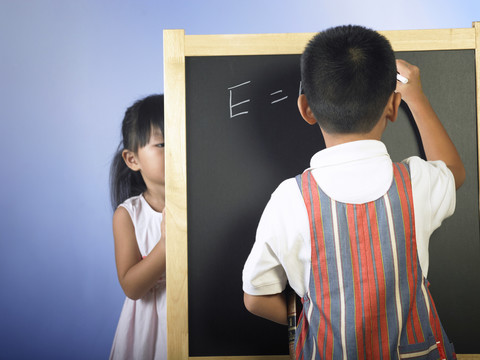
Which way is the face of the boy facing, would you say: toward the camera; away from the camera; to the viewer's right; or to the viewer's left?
away from the camera

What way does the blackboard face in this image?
toward the camera

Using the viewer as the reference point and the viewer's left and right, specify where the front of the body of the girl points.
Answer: facing the viewer and to the right of the viewer

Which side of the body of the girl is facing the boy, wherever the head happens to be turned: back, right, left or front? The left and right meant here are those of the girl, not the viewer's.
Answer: front

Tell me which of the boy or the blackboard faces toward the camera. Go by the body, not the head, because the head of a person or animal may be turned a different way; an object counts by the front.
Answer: the blackboard

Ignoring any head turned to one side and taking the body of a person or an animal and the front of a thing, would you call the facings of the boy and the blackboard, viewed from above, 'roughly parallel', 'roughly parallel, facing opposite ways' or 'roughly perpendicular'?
roughly parallel, facing opposite ways

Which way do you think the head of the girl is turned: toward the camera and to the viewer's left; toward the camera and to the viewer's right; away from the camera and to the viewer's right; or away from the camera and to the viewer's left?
toward the camera and to the viewer's right

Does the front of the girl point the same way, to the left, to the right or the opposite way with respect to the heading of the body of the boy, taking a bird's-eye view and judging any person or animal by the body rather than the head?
to the right

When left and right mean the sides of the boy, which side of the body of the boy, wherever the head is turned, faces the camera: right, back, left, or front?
back

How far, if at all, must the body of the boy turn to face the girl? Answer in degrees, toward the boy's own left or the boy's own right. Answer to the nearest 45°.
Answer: approximately 45° to the boy's own left

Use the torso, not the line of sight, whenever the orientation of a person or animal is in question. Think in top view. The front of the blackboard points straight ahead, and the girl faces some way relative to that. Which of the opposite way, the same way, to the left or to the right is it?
to the left

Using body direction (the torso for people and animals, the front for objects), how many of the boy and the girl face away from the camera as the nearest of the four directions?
1

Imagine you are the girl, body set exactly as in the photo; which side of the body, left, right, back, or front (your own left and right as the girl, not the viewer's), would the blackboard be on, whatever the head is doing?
front

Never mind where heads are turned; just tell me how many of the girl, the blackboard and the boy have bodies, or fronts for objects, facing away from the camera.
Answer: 1

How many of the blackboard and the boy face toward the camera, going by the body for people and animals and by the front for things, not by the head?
1
